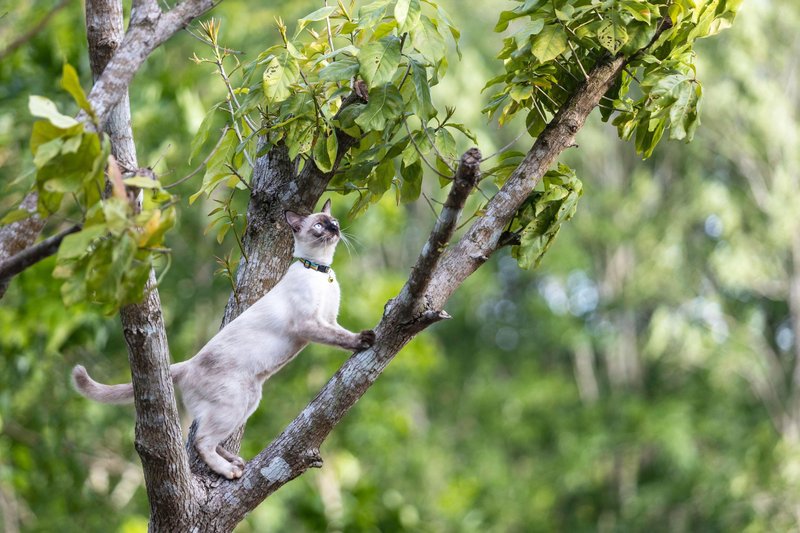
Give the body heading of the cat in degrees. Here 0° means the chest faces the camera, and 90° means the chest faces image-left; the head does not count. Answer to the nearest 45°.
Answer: approximately 270°
